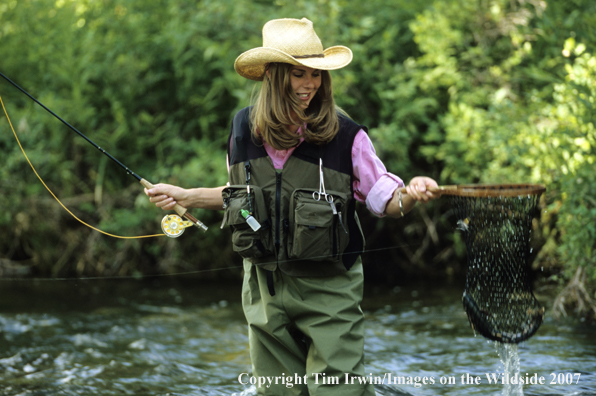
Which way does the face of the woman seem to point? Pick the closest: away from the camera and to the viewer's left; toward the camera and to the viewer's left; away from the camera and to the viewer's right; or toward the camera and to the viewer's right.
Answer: toward the camera and to the viewer's right

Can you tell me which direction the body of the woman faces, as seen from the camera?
toward the camera
